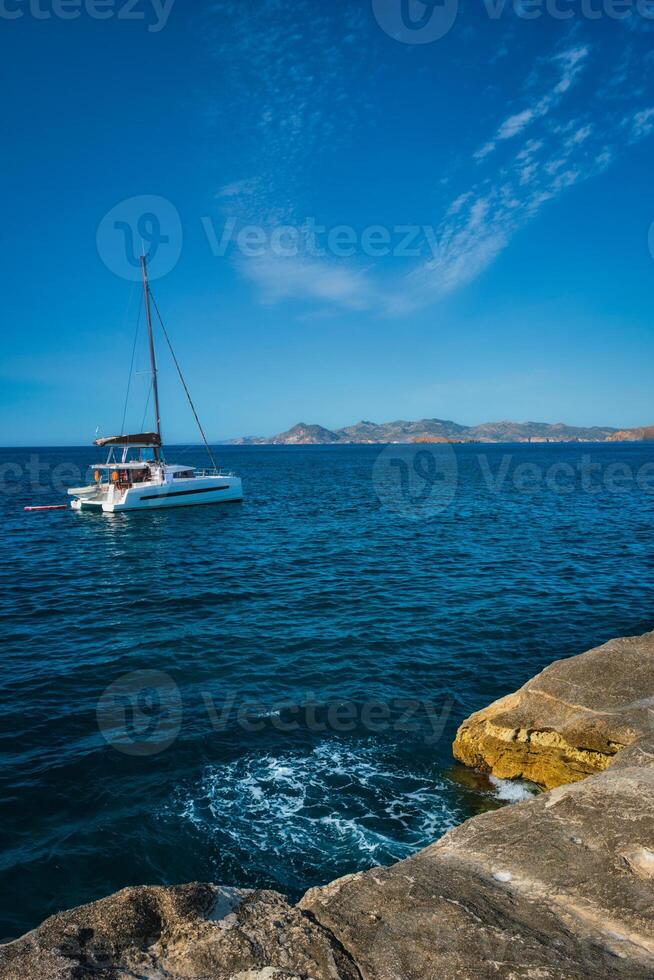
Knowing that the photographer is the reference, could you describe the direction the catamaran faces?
facing away from the viewer and to the right of the viewer
